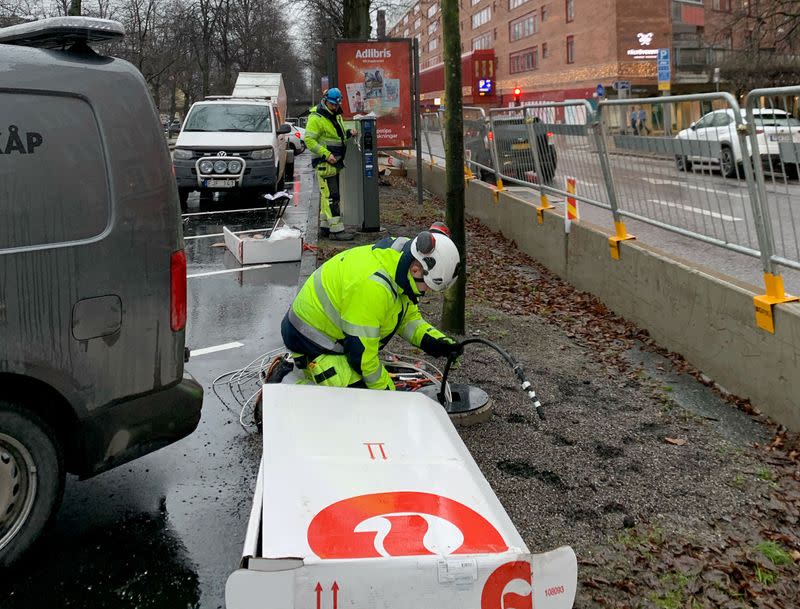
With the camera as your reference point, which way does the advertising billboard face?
facing the viewer

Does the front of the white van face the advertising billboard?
no

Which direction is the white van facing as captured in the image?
toward the camera

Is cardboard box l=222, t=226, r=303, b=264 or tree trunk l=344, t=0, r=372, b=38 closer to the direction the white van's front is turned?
the cardboard box

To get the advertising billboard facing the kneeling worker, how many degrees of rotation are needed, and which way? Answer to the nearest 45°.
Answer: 0° — it already faces them

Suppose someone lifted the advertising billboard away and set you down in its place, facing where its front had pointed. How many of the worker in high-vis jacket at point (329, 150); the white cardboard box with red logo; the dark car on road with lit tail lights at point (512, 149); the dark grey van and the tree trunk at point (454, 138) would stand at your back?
0

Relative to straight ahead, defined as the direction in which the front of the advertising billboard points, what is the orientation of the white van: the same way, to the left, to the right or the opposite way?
the same way

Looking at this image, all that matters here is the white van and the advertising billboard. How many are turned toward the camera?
2

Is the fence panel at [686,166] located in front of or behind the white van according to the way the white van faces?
in front

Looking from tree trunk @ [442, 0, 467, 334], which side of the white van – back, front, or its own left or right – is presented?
front

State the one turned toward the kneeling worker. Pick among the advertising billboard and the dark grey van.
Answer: the advertising billboard
